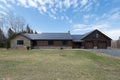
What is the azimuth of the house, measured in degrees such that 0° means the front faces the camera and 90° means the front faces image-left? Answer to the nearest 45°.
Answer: approximately 0°
